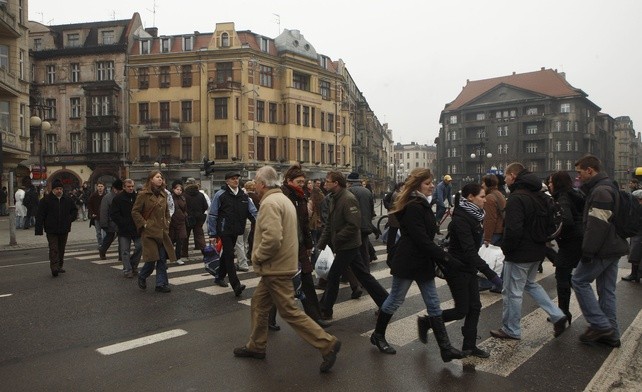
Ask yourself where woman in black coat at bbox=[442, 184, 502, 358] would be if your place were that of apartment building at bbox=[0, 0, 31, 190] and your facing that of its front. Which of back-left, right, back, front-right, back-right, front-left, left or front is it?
front-right

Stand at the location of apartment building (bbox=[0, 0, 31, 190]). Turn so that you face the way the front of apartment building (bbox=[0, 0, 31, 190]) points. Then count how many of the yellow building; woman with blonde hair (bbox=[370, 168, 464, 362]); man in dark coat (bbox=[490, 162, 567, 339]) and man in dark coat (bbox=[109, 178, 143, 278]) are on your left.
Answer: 1

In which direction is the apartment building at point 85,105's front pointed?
toward the camera

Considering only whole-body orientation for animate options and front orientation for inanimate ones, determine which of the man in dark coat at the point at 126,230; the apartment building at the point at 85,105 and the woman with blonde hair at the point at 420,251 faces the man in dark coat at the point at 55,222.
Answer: the apartment building

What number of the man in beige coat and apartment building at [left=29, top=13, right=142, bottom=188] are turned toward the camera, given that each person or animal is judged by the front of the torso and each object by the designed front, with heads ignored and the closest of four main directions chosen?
1

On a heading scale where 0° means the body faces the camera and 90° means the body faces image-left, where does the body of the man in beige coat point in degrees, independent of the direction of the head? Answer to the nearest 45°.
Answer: approximately 90°

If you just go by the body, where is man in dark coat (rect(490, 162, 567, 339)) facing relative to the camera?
to the viewer's left

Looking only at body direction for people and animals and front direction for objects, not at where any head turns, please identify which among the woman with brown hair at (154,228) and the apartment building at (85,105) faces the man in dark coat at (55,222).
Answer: the apartment building

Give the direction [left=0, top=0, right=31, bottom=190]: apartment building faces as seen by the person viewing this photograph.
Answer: facing the viewer and to the right of the viewer

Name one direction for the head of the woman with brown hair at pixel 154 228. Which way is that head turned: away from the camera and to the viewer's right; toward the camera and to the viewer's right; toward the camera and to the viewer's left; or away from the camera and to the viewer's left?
toward the camera and to the viewer's right

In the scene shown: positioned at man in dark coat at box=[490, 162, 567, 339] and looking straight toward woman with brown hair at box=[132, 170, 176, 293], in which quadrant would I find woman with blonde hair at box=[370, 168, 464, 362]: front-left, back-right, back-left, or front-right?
front-left

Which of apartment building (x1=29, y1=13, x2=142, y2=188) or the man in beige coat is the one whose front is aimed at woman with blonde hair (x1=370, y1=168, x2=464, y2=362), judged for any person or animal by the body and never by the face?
the apartment building
